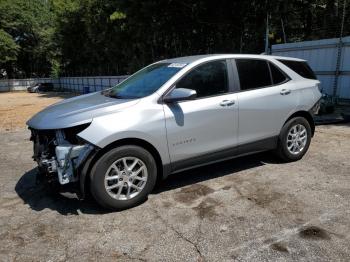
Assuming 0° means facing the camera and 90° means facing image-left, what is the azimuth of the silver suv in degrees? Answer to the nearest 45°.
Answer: approximately 45°
